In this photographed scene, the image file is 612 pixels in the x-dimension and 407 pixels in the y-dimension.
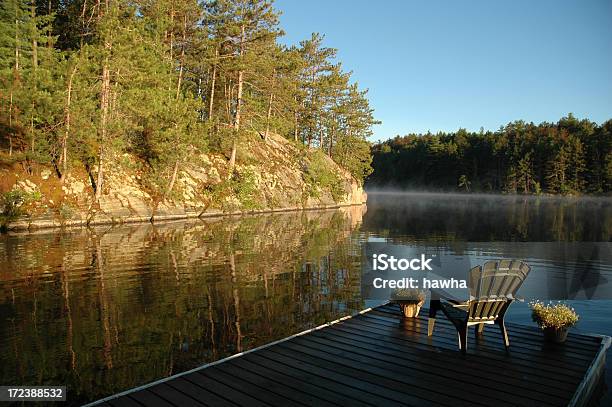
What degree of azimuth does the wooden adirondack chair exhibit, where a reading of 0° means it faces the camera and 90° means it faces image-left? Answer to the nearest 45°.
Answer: approximately 135°

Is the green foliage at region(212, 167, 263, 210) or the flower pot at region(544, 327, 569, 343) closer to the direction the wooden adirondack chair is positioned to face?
the green foliage

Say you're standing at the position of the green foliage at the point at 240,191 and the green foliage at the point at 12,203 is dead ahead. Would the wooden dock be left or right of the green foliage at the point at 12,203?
left

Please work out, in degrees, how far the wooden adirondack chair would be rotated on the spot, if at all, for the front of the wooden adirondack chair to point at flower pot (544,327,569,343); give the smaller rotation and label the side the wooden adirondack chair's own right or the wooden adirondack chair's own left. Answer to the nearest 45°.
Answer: approximately 90° to the wooden adirondack chair's own right

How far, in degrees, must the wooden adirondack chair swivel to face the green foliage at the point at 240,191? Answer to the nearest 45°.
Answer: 0° — it already faces it

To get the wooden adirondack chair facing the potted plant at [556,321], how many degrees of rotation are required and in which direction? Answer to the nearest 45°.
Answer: approximately 90° to its right
